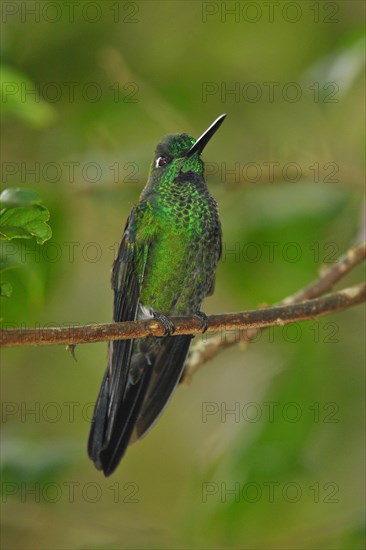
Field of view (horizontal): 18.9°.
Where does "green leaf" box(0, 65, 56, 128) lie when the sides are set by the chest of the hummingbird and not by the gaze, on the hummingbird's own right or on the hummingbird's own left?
on the hummingbird's own right

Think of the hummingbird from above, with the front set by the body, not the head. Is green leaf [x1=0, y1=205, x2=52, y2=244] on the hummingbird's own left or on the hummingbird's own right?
on the hummingbird's own right

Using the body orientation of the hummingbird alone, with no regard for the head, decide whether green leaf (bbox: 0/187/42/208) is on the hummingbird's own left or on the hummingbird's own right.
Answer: on the hummingbird's own right

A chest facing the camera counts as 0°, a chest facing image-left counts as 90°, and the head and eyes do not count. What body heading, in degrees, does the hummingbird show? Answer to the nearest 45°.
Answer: approximately 315°

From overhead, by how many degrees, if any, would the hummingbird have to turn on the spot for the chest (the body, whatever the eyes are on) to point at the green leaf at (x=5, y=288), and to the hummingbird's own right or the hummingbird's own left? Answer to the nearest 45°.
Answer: approximately 90° to the hummingbird's own right
